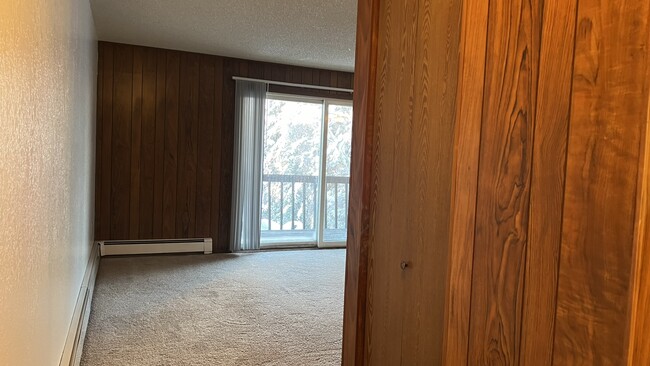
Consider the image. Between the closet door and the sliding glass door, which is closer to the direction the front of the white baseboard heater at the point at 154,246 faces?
the closet door

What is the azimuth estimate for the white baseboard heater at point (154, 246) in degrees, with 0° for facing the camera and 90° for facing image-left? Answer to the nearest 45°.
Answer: approximately 0°

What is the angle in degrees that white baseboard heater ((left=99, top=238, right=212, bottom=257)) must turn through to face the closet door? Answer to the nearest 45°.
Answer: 0° — it already faces it

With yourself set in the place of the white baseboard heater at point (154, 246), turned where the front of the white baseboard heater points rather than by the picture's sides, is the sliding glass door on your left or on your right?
on your left
